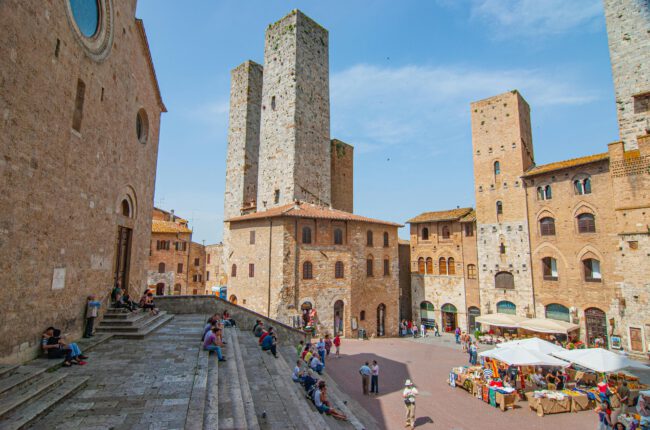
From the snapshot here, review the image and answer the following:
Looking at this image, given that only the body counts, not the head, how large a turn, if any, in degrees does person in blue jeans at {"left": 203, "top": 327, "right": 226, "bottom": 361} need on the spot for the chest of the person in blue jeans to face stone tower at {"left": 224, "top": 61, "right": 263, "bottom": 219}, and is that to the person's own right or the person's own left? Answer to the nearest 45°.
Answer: approximately 90° to the person's own left

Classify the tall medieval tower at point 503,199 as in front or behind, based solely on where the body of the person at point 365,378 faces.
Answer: in front

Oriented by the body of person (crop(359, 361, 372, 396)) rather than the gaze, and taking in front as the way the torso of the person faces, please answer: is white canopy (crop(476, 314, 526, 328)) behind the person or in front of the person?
in front

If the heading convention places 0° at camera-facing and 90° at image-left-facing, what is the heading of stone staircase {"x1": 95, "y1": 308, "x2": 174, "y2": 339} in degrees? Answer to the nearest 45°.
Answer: approximately 315°

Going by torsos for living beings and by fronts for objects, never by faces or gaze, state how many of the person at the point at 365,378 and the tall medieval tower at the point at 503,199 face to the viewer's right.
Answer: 0

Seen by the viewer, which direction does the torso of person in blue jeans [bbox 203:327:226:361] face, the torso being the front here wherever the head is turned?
to the viewer's right

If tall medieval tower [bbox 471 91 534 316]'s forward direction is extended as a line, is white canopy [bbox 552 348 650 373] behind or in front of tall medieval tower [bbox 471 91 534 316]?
in front

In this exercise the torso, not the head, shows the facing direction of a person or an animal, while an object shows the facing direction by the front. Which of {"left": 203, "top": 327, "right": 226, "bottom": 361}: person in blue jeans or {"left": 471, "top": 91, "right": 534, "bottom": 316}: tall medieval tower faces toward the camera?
the tall medieval tower

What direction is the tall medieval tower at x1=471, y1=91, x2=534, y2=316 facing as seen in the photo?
toward the camera

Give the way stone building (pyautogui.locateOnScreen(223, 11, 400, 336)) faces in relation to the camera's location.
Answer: facing the viewer and to the right of the viewer

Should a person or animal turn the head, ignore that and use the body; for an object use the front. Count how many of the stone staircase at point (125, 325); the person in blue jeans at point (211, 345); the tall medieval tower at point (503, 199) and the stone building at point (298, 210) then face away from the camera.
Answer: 0

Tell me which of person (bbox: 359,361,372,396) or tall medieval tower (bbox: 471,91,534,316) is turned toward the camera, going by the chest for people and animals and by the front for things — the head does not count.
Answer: the tall medieval tower

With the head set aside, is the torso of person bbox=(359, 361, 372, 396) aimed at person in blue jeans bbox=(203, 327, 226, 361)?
no
